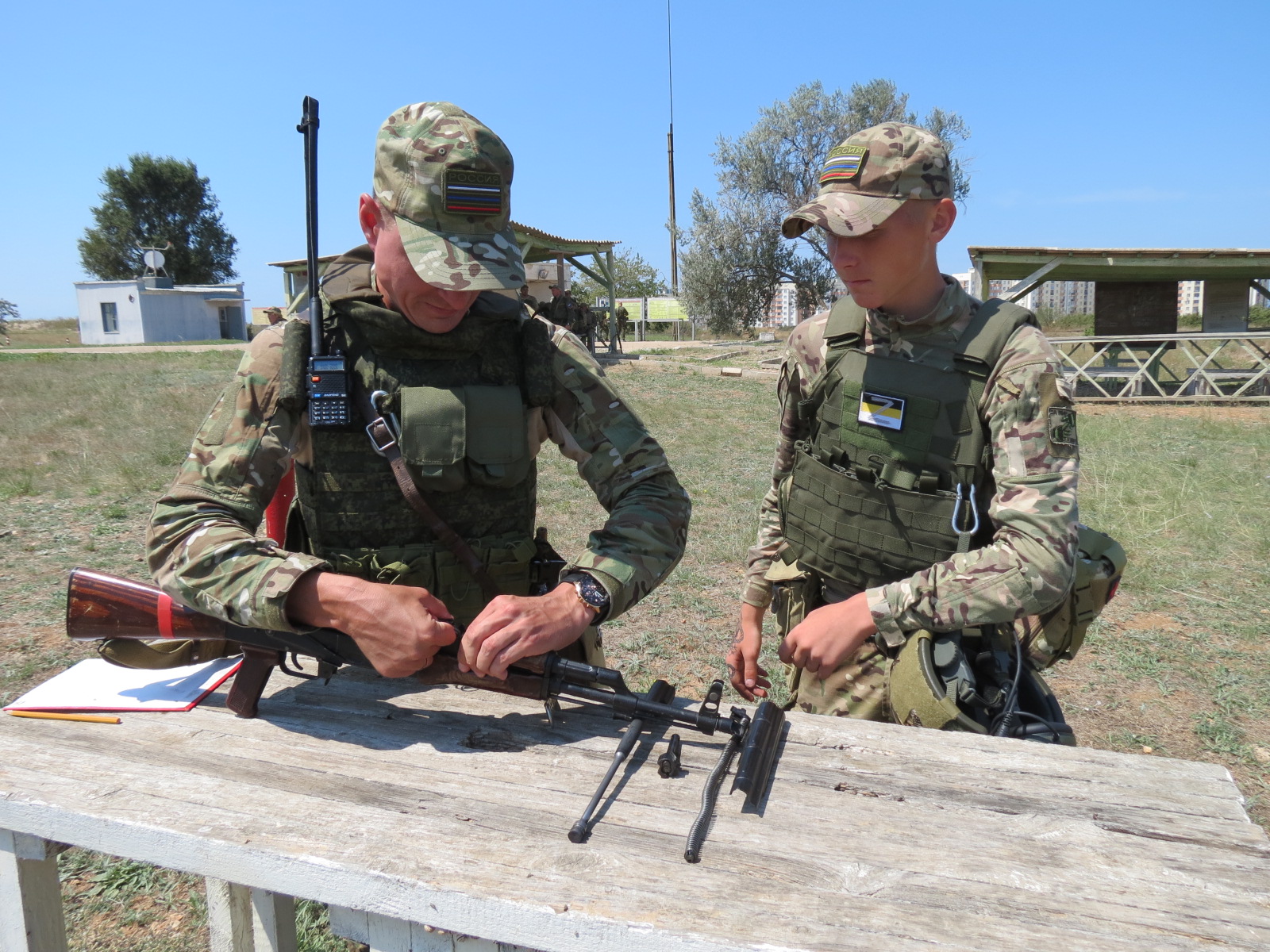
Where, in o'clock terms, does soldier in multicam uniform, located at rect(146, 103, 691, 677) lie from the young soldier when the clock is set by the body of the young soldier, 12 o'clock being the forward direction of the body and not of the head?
The soldier in multicam uniform is roughly at 1 o'clock from the young soldier.

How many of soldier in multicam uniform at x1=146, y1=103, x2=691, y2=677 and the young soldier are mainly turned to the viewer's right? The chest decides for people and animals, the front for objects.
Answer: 0

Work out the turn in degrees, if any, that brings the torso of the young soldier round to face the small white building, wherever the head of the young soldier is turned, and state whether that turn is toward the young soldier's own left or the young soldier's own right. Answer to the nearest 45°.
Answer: approximately 90° to the young soldier's own right

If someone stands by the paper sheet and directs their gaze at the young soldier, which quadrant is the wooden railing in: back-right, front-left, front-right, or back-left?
front-left

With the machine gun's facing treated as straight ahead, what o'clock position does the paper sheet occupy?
The paper sheet is roughly at 7 o'clock from the machine gun.

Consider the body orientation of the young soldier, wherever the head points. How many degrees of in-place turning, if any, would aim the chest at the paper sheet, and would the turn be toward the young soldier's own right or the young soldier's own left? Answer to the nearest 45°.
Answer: approximately 45° to the young soldier's own right

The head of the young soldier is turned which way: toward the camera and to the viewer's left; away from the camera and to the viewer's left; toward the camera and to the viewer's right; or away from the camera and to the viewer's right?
toward the camera and to the viewer's left

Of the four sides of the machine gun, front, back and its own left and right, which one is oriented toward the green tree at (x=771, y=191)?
left

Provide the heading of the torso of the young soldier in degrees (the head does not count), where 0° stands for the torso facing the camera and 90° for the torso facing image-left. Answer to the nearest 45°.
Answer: approximately 45°

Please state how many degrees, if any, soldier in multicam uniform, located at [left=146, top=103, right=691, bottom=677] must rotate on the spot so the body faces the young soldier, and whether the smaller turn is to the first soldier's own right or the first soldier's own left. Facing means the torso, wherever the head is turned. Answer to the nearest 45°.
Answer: approximately 90° to the first soldier's own left

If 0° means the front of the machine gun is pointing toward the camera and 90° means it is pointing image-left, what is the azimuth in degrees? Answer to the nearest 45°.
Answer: approximately 270°

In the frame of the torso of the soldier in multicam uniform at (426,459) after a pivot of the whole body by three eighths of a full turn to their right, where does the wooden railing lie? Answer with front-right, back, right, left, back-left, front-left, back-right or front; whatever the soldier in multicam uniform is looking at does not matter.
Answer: right

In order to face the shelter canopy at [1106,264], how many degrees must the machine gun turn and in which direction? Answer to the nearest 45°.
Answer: approximately 45° to its left

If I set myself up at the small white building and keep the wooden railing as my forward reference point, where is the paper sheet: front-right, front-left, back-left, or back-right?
front-right

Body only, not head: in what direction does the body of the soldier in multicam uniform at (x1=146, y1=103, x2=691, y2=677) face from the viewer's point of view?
toward the camera

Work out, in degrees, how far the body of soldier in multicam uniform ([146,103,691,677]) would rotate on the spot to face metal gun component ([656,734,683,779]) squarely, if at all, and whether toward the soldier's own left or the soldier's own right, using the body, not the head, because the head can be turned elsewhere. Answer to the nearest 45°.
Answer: approximately 45° to the soldier's own left
